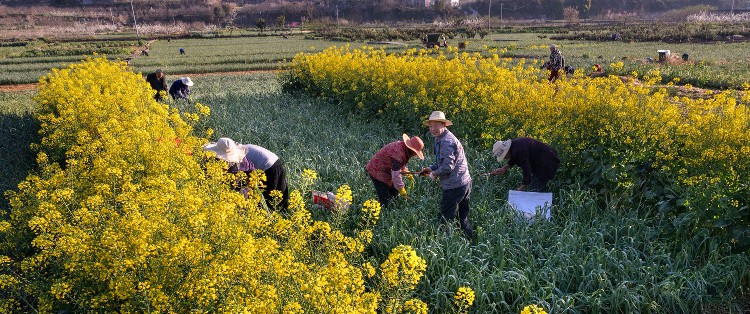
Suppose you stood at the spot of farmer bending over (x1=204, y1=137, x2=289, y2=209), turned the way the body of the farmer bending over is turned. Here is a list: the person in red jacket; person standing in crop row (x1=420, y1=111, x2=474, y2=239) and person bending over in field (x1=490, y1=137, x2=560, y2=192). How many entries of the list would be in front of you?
0

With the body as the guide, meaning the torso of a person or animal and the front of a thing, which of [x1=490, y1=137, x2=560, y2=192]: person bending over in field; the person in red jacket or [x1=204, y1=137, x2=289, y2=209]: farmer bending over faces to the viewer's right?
the person in red jacket

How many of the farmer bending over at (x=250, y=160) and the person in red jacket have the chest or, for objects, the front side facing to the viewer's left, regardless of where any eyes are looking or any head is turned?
1

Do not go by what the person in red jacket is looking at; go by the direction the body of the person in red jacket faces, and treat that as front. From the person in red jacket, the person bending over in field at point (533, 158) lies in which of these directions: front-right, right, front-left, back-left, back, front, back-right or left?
front

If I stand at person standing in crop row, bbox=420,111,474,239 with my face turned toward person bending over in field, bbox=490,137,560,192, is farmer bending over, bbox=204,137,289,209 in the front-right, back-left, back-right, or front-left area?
back-left

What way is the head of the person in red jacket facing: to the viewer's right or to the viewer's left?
to the viewer's right

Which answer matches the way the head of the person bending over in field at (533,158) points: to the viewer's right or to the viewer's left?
to the viewer's left

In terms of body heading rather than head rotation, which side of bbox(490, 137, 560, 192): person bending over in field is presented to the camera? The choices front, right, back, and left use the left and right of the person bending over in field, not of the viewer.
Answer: left

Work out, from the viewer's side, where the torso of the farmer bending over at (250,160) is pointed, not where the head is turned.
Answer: to the viewer's left

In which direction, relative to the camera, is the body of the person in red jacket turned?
to the viewer's right

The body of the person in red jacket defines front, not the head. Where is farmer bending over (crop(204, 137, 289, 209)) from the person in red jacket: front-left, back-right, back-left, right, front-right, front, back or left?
back

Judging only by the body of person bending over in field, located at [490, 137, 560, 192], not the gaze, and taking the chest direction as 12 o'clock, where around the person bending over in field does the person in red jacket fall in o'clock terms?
The person in red jacket is roughly at 11 o'clock from the person bending over in field.

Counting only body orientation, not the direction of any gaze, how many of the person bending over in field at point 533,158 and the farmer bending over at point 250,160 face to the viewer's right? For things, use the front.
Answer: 0

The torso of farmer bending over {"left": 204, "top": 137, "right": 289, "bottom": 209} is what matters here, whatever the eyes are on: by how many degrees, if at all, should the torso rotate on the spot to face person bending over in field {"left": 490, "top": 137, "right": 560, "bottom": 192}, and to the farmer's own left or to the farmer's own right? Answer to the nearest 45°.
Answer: approximately 180°

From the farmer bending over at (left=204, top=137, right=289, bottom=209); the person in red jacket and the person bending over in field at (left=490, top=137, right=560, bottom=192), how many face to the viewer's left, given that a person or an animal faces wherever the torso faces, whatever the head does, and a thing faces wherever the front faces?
2

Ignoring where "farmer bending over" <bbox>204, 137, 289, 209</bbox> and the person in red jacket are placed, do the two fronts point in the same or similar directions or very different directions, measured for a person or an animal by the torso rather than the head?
very different directions

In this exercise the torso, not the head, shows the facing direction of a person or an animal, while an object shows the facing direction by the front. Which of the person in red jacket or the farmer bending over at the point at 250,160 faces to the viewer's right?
the person in red jacket

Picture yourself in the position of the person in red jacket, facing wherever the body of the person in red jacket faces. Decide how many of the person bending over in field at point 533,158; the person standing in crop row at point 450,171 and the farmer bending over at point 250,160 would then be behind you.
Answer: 1
